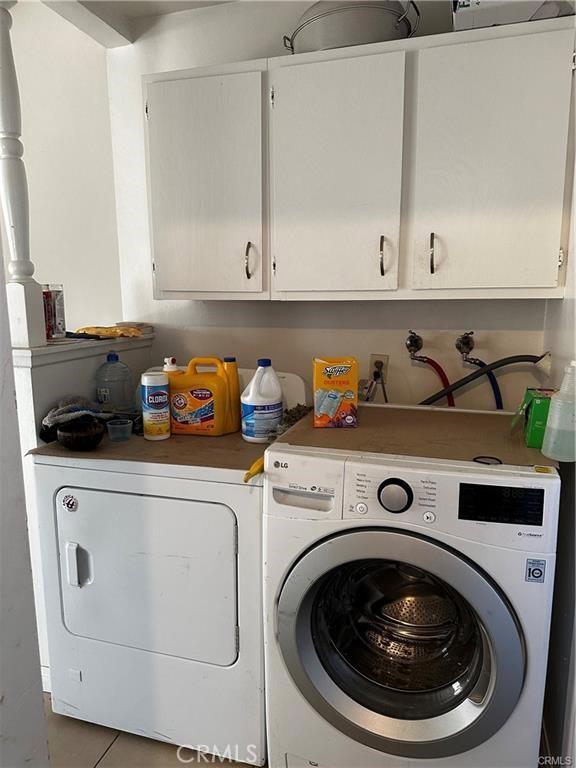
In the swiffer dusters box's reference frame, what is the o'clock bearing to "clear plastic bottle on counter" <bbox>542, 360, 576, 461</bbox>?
The clear plastic bottle on counter is roughly at 10 o'clock from the swiffer dusters box.

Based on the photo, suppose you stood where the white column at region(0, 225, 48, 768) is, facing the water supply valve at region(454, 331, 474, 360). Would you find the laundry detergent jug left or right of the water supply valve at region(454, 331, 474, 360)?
left

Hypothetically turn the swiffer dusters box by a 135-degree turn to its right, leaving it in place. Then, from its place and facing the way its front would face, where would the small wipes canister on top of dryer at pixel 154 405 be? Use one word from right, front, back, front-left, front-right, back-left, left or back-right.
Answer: front-left

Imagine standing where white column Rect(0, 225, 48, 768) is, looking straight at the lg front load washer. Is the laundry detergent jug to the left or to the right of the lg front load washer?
left

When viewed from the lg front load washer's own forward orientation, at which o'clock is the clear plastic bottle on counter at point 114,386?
The clear plastic bottle on counter is roughly at 4 o'clock from the lg front load washer.

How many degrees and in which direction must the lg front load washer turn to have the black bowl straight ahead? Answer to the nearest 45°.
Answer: approximately 90° to its right

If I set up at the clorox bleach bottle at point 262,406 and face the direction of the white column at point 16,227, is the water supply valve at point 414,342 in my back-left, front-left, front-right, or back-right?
back-right

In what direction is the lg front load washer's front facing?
toward the camera

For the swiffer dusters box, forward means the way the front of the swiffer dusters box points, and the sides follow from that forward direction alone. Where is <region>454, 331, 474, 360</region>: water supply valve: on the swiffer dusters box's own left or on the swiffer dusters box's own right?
on the swiffer dusters box's own left

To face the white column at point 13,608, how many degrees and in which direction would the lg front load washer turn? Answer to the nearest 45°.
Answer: approximately 45° to its right

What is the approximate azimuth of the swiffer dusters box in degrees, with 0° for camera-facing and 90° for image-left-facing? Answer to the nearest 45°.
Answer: approximately 0°

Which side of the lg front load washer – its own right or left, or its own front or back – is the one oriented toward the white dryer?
right
